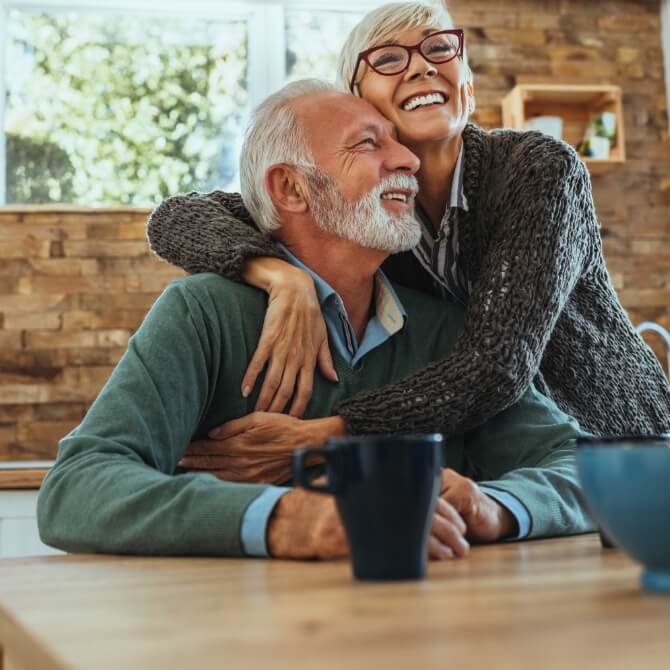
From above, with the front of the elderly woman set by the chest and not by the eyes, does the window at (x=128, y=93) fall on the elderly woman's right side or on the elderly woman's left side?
on the elderly woman's right side

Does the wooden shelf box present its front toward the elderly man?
yes

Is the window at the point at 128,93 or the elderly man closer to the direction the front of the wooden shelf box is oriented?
the elderly man

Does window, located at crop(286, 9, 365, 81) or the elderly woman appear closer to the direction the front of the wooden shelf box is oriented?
the elderly woman

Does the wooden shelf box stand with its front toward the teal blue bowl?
yes

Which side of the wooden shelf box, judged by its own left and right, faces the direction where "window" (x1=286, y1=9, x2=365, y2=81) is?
right

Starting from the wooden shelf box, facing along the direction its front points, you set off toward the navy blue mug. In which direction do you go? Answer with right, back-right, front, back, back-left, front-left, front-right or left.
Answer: front

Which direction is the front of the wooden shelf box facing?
toward the camera

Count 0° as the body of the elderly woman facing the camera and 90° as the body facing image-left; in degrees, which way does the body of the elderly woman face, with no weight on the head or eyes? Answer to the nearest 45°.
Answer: approximately 45°

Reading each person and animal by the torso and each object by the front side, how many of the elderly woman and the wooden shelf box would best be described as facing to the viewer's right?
0

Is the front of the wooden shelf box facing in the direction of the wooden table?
yes

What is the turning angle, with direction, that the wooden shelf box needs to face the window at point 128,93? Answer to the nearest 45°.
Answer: approximately 90° to its right

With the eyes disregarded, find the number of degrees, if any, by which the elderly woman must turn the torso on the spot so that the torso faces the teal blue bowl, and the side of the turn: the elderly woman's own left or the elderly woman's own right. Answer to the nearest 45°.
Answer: approximately 45° to the elderly woman's own left
